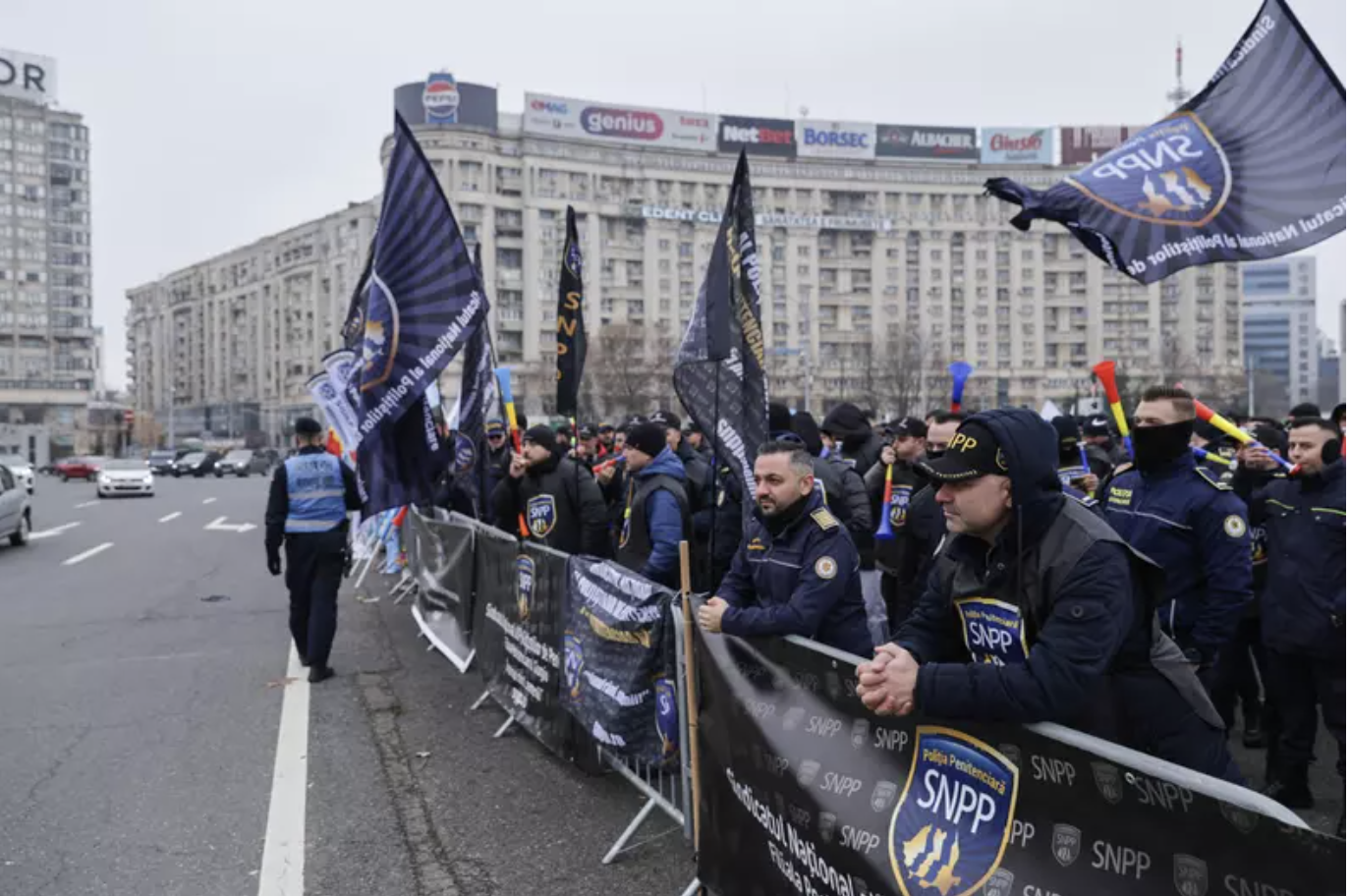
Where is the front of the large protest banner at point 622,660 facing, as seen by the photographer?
facing the viewer and to the left of the viewer

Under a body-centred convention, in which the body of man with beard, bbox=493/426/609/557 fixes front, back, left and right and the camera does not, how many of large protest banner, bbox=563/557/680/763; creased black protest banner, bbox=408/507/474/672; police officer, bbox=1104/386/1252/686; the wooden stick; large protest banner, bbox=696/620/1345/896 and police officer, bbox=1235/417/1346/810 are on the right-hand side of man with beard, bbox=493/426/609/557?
1

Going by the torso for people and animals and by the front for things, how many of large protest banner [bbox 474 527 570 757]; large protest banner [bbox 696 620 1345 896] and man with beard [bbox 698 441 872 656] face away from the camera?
0

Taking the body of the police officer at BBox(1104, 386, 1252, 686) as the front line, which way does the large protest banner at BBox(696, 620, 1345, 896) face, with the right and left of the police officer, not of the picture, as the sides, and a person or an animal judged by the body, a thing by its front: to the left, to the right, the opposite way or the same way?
the same way

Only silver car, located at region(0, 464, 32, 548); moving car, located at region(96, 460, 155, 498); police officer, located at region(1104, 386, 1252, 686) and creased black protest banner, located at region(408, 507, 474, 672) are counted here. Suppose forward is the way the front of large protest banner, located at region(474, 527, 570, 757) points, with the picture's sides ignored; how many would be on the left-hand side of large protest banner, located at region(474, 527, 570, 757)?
1

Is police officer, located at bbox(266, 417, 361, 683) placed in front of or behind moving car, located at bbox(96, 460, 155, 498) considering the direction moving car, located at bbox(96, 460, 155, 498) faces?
in front

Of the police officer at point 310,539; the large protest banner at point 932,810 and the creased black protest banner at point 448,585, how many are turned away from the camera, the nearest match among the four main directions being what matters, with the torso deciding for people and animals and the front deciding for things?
1

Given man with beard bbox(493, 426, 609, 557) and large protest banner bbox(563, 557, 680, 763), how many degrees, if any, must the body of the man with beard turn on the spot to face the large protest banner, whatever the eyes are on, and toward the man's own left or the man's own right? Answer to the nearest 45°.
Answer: approximately 45° to the man's own left

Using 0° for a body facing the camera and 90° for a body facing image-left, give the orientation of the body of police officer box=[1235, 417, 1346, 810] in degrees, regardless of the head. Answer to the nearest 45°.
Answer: approximately 45°

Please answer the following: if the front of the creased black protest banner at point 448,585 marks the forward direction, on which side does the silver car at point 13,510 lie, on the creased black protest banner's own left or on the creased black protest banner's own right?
on the creased black protest banner's own right

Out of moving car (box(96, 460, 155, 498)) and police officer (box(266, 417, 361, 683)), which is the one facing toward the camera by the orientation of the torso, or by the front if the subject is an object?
the moving car

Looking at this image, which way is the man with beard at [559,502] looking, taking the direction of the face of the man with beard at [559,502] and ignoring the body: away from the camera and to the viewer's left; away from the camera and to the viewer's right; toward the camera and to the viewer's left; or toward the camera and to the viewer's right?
toward the camera and to the viewer's left

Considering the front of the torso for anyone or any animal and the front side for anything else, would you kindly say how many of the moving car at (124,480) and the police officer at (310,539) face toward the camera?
1

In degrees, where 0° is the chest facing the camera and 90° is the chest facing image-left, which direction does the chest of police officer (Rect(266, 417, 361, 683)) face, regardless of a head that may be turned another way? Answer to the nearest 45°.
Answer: approximately 180°

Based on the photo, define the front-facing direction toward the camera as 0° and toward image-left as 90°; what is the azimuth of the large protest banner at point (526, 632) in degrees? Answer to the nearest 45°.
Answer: approximately 45°

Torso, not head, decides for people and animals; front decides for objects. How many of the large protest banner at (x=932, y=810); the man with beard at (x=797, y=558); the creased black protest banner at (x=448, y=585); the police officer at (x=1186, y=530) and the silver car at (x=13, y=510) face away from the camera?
0

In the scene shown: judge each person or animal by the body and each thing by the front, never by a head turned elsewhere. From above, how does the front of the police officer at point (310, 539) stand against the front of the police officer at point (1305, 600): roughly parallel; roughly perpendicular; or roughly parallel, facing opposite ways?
roughly perpendicular

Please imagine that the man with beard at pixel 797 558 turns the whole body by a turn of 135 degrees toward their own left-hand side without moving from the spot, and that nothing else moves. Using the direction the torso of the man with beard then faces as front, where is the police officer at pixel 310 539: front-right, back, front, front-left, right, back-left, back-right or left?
back-left
